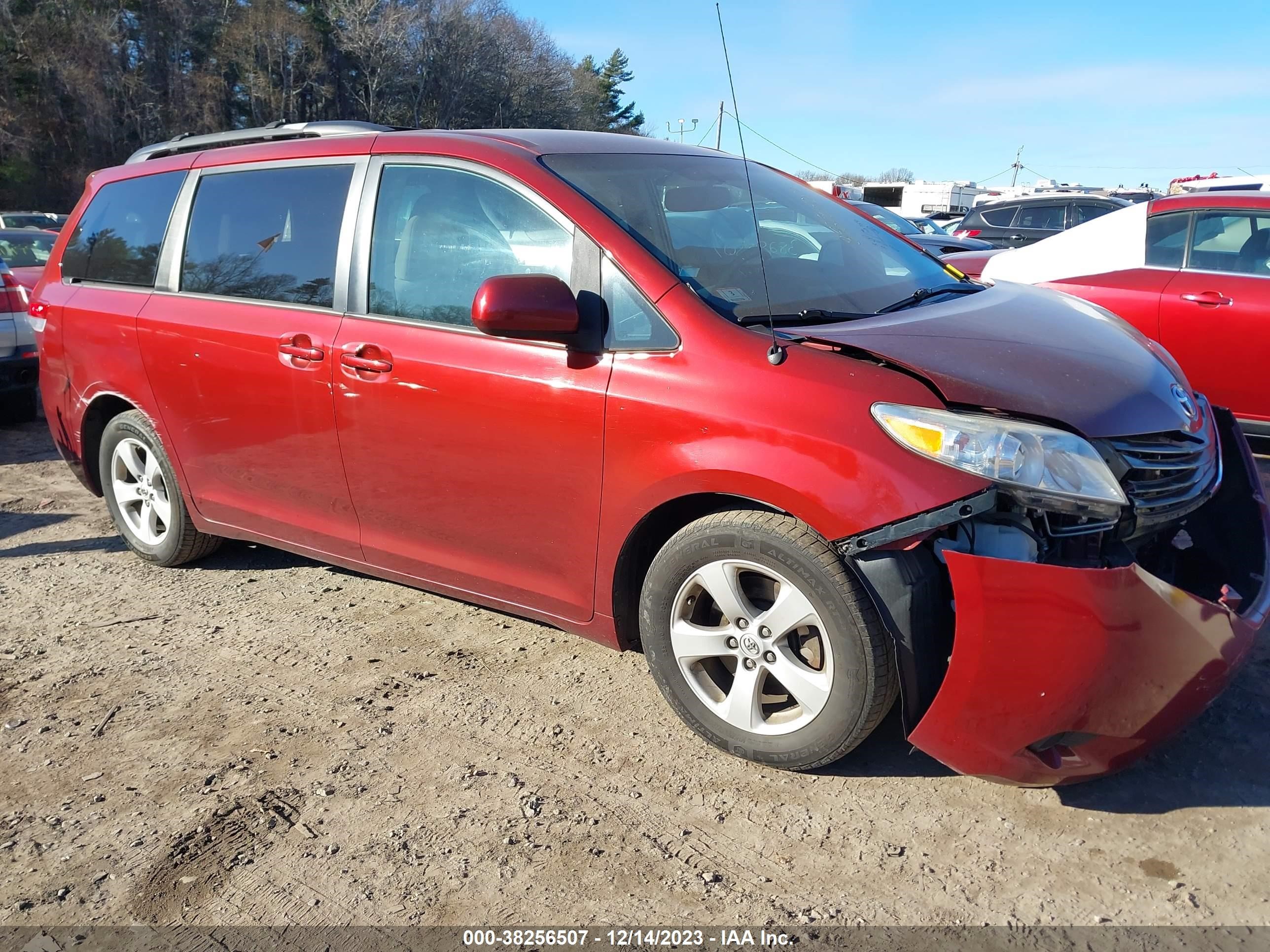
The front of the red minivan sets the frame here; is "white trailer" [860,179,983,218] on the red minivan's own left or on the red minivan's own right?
on the red minivan's own left

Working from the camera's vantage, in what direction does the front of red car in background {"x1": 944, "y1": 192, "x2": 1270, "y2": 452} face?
facing to the right of the viewer

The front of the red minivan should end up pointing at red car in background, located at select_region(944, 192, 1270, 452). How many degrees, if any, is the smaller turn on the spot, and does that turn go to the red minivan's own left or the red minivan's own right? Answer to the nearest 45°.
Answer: approximately 90° to the red minivan's own left

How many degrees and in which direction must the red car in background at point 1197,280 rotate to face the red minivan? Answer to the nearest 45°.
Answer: approximately 90° to its right

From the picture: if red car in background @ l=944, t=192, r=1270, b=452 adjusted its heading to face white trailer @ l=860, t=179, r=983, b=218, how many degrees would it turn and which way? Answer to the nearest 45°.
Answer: approximately 90° to its left

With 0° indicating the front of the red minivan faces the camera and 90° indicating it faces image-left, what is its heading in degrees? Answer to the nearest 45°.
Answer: approximately 315°
